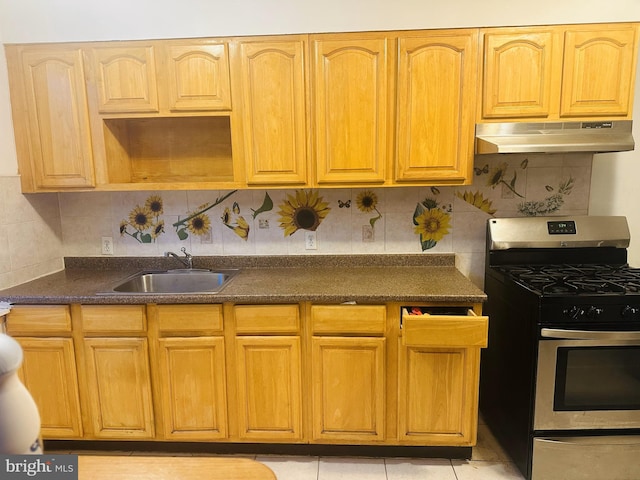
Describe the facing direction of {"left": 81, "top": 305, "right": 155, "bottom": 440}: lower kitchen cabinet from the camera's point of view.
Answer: facing the viewer

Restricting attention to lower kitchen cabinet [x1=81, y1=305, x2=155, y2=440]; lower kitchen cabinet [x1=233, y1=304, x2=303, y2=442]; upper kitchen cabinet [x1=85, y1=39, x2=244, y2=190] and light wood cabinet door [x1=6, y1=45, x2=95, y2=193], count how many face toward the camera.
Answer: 4

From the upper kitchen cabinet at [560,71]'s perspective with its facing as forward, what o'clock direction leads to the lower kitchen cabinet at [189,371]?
The lower kitchen cabinet is roughly at 2 o'clock from the upper kitchen cabinet.

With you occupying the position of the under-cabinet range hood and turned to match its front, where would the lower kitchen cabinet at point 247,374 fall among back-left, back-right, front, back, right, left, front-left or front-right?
front-right

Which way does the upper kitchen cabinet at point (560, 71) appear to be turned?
toward the camera

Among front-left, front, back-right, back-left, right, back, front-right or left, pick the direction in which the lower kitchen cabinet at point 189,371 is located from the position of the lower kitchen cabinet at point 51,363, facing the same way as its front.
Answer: front-left

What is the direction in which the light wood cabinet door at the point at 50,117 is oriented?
toward the camera

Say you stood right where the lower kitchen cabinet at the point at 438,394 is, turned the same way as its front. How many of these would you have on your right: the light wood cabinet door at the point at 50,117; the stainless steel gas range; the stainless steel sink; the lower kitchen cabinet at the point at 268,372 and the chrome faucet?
4

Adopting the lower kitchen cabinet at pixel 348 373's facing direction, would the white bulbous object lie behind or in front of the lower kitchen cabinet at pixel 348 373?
in front

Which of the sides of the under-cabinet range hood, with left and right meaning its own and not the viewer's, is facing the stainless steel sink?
right

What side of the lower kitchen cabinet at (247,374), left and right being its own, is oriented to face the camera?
front

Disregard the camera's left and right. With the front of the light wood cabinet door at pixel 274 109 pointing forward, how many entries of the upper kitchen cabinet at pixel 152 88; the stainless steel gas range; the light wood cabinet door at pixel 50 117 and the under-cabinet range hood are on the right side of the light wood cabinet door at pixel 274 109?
2

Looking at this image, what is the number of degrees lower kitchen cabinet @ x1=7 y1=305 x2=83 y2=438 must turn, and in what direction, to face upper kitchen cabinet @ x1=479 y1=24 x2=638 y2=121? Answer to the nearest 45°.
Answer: approximately 45° to its left

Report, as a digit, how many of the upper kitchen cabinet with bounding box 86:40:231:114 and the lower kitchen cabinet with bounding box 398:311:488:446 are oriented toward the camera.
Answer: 2
